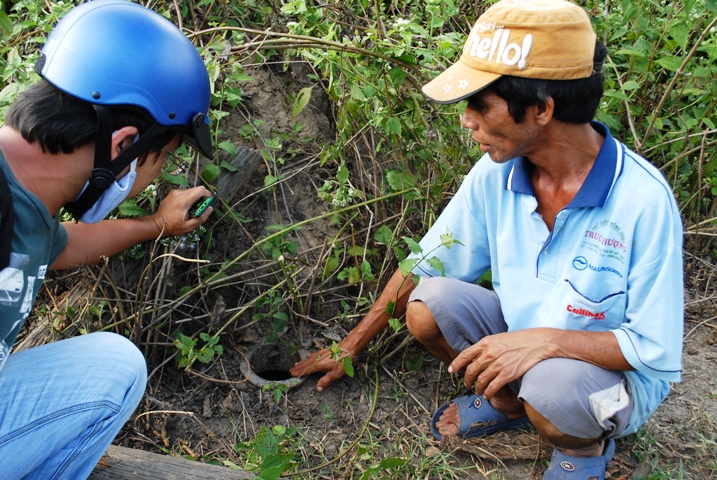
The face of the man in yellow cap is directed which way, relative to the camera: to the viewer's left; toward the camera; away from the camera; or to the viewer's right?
to the viewer's left

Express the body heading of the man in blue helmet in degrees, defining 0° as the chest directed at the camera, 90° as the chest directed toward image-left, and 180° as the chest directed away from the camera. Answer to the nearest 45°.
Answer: approximately 270°

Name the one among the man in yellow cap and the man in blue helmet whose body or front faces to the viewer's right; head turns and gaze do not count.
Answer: the man in blue helmet

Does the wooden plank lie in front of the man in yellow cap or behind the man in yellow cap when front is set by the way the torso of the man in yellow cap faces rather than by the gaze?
in front

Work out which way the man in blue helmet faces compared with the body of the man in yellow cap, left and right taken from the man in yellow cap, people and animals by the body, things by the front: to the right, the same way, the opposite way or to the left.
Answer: the opposite way

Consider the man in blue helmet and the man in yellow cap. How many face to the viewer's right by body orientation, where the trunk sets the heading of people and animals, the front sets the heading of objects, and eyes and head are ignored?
1

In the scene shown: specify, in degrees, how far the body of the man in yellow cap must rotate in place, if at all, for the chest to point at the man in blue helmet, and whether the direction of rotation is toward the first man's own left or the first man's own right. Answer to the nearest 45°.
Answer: approximately 45° to the first man's own right

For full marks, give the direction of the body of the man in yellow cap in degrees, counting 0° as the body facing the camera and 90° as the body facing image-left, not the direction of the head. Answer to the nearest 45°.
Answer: approximately 45°

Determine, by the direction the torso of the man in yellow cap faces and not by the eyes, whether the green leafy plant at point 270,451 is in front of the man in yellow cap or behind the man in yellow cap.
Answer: in front
